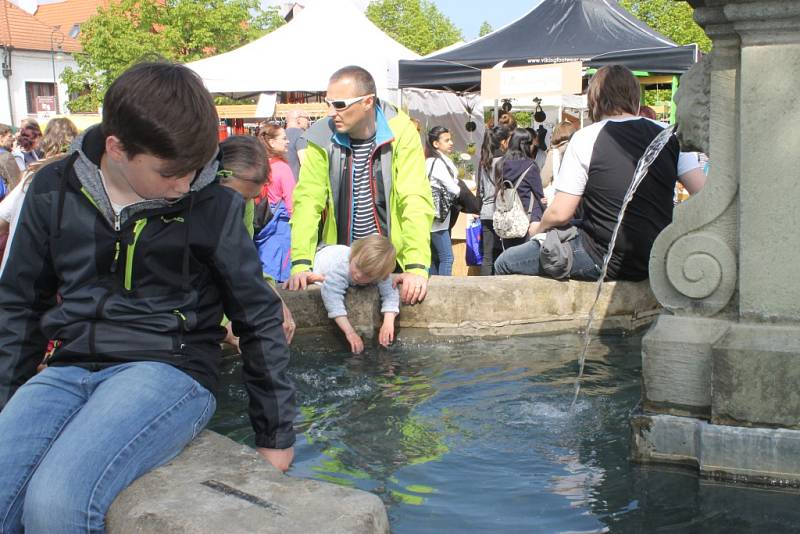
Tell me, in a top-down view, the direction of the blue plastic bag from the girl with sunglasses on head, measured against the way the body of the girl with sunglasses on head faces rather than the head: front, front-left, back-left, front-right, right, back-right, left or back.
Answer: front-left

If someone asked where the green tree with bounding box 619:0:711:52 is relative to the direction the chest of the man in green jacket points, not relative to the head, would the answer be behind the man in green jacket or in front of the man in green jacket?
behind

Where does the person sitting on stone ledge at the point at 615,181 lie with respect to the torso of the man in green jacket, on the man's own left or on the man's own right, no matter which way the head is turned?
on the man's own left

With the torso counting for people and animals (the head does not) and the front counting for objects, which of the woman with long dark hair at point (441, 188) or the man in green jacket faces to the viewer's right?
the woman with long dark hair

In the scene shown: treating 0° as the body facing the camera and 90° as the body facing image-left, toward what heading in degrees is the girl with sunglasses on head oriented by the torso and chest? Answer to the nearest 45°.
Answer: approximately 270°

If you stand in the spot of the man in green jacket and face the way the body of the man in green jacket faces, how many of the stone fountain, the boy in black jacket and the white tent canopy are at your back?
1

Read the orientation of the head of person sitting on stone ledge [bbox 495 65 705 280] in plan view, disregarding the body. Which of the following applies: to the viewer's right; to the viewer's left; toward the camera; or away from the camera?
away from the camera

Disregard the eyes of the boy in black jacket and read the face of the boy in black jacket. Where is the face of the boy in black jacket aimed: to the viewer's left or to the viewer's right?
to the viewer's right

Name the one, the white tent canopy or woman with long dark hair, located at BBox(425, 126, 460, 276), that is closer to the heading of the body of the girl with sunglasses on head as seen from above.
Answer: the woman with long dark hair

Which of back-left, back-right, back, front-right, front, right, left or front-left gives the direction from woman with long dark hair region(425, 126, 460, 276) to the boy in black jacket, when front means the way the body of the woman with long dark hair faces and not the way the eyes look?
right

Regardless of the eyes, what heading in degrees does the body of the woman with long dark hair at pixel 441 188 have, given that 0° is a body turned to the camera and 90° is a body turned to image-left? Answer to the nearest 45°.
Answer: approximately 270°

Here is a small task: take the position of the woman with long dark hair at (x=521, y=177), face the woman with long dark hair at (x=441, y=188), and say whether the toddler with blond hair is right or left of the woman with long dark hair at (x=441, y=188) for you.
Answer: left

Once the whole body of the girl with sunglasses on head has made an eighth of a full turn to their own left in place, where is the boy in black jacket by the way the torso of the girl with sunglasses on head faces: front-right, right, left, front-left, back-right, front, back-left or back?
back-right

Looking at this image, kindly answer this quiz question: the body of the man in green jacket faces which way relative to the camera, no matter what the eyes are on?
toward the camera

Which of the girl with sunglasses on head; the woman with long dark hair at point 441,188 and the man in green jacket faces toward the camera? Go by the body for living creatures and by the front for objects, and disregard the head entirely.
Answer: the man in green jacket
